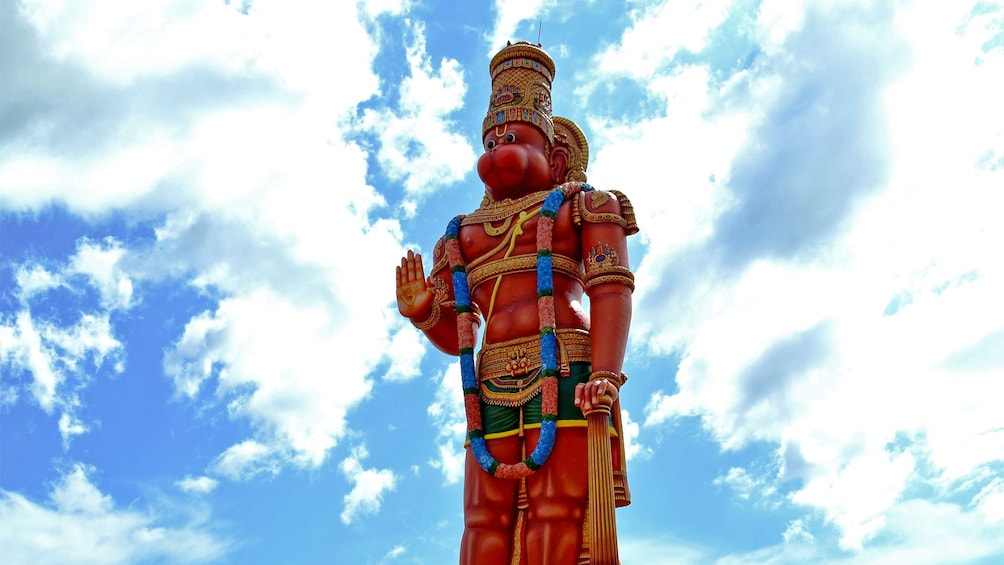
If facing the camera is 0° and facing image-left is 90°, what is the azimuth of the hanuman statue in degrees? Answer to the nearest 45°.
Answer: approximately 45°
